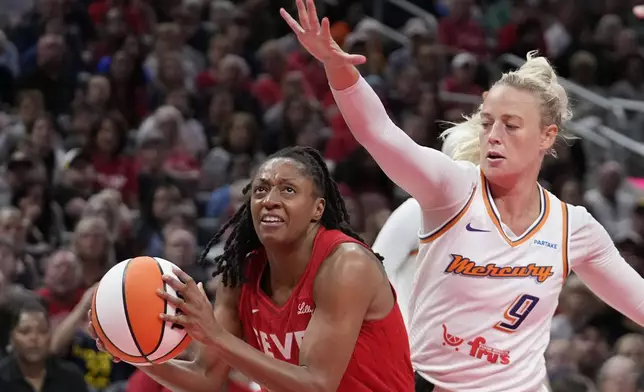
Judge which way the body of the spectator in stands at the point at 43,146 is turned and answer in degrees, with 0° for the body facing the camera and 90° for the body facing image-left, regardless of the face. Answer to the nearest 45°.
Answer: approximately 0°

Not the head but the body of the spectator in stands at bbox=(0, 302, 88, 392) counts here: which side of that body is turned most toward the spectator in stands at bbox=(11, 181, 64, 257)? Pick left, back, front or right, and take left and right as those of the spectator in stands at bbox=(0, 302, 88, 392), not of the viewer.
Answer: back

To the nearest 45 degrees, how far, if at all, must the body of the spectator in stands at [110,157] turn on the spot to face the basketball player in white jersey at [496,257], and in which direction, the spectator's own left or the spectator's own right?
0° — they already face them

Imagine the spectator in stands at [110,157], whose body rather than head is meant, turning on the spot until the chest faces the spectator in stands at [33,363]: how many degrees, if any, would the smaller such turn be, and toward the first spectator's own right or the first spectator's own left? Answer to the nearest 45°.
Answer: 0° — they already face them

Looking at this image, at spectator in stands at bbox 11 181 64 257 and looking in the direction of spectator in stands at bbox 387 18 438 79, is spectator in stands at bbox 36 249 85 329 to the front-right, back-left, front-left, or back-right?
back-right
